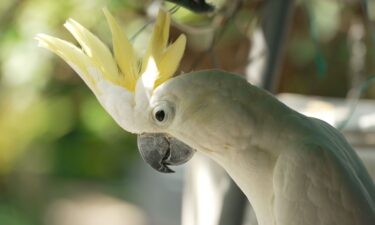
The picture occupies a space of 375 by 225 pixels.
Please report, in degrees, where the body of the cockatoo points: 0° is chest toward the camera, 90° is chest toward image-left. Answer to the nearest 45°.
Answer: approximately 90°
